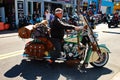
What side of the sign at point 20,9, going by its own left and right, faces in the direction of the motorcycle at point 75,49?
front

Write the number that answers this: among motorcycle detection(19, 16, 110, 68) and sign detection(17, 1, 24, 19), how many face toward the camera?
1

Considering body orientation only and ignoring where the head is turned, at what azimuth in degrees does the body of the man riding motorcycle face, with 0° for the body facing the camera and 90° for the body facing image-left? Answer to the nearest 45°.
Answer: approximately 270°

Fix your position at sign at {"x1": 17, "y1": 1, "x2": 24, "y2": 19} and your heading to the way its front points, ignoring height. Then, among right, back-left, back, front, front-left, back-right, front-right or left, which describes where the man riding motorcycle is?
front

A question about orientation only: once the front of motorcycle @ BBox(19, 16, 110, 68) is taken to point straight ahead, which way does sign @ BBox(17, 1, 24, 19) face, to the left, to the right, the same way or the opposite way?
to the right

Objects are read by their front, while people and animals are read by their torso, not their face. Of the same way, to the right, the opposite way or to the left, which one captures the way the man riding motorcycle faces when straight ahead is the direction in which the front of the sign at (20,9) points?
to the left

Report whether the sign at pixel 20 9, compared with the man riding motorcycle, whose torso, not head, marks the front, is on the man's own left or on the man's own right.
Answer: on the man's own left

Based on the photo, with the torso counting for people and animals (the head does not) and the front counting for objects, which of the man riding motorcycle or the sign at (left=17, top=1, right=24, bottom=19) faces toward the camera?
the sign

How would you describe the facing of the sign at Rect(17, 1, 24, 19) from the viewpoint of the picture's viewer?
facing the viewer

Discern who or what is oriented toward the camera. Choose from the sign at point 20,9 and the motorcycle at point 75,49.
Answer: the sign

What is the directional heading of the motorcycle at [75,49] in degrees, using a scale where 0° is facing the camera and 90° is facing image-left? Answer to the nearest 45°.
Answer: approximately 270°
